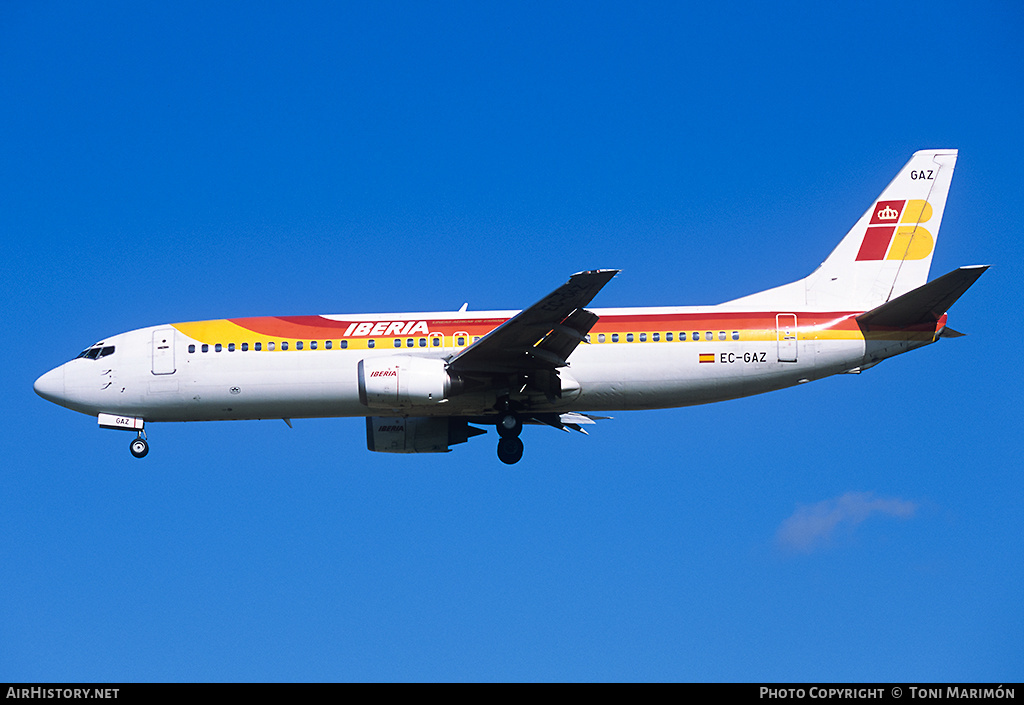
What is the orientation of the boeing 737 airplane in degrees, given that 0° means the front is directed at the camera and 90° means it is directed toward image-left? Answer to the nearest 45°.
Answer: approximately 90°
